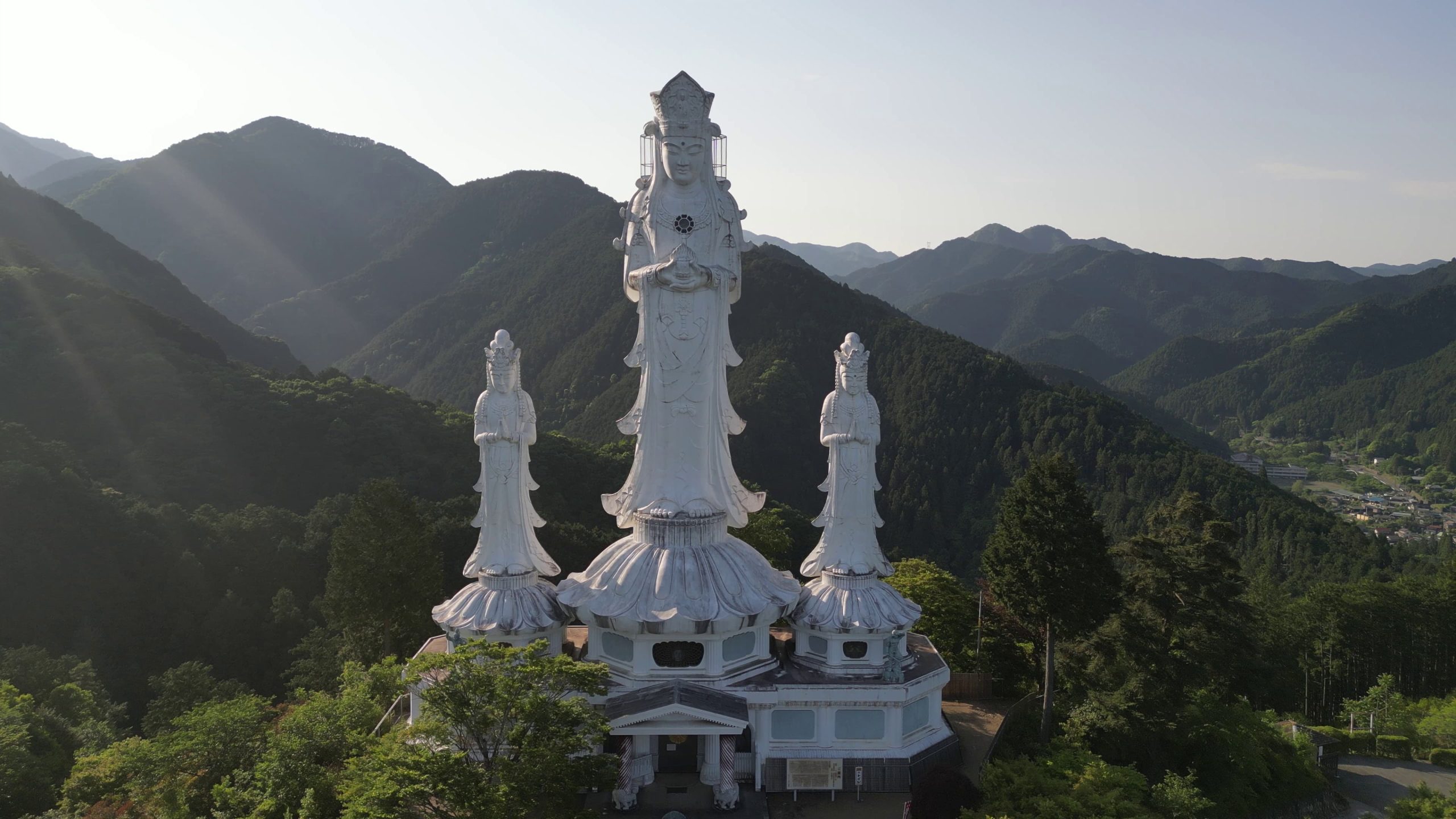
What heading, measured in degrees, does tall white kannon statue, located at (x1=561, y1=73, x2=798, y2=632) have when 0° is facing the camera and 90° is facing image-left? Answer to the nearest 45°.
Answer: approximately 0°

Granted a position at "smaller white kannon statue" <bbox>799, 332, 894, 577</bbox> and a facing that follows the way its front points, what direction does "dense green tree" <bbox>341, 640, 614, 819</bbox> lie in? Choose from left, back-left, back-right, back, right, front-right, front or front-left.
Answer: front-right

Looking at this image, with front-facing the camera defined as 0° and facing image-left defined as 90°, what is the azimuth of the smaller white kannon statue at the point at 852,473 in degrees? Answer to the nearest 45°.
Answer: approximately 0°

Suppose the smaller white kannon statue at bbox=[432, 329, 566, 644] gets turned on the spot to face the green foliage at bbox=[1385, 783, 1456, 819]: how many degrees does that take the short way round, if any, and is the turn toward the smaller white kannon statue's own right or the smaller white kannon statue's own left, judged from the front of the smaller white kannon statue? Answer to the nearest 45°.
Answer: approximately 90° to the smaller white kannon statue's own left

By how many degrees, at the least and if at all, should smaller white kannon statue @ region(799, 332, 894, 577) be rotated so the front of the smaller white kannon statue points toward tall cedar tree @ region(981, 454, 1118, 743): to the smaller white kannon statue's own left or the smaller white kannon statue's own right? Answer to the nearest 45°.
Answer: approximately 90° to the smaller white kannon statue's own left

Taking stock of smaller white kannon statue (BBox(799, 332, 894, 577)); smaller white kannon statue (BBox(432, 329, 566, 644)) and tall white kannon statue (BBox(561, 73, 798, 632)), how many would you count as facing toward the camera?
3

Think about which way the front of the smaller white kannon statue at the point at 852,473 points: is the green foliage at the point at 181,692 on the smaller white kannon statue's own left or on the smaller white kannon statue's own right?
on the smaller white kannon statue's own right

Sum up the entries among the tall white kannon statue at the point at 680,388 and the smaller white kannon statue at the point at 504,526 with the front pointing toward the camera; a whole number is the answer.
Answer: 2
